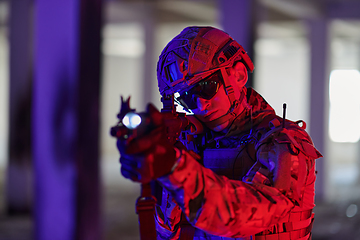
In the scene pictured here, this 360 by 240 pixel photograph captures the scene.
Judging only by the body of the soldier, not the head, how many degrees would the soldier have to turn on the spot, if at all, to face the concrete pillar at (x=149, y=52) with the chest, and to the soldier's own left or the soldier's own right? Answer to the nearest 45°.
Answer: approximately 135° to the soldier's own right

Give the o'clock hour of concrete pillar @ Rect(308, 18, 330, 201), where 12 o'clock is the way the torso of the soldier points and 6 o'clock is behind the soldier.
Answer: The concrete pillar is roughly at 5 o'clock from the soldier.

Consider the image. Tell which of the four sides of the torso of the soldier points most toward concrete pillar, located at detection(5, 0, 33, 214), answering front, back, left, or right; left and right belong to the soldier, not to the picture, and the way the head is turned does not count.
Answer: right

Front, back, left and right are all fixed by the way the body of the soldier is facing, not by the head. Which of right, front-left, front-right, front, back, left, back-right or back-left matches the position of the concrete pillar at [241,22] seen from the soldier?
back-right

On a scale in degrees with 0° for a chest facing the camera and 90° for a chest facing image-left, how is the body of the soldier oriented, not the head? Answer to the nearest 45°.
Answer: approximately 45°

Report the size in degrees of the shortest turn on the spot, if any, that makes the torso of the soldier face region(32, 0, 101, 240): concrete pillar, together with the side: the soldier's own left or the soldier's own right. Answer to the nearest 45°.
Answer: approximately 90° to the soldier's own right
